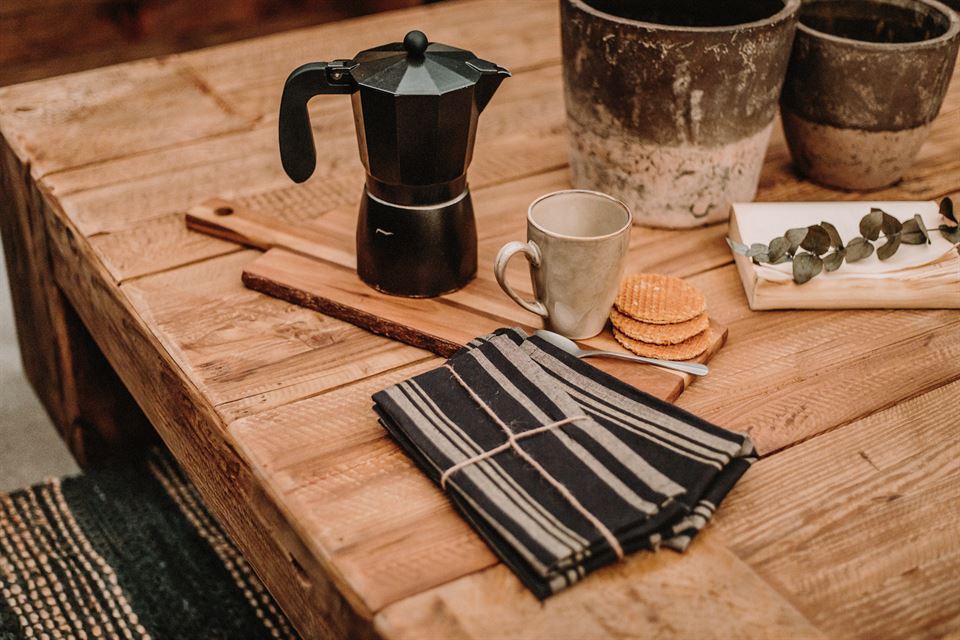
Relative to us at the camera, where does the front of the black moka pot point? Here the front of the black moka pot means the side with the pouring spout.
facing to the right of the viewer

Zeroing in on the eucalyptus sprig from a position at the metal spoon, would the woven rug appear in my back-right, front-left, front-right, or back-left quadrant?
back-left
